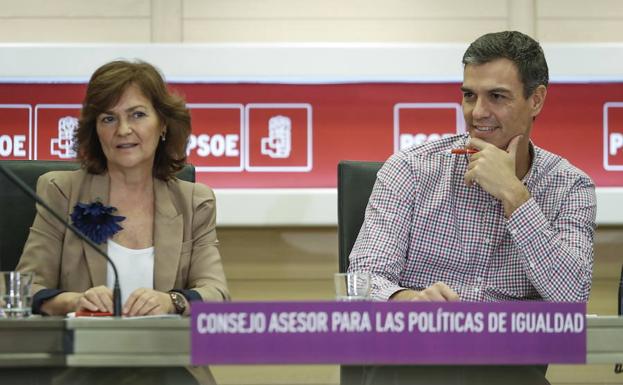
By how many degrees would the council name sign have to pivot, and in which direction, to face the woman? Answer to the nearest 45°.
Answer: approximately 135° to its right

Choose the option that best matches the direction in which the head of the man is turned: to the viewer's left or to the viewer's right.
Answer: to the viewer's left

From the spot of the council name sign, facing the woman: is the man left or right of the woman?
right

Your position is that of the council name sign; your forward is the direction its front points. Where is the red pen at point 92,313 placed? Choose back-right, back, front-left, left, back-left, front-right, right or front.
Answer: back-right

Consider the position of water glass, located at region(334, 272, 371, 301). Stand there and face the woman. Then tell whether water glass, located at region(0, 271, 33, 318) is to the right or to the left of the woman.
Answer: left

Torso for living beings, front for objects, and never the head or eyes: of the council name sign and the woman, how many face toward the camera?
2

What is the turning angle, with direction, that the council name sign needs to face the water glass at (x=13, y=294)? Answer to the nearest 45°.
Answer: approximately 135° to its right

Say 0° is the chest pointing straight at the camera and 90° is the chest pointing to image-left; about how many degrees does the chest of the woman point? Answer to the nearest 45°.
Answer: approximately 0°

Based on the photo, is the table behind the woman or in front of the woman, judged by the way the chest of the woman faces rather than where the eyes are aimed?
in front

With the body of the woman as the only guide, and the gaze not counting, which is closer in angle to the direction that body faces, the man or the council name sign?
the council name sign
